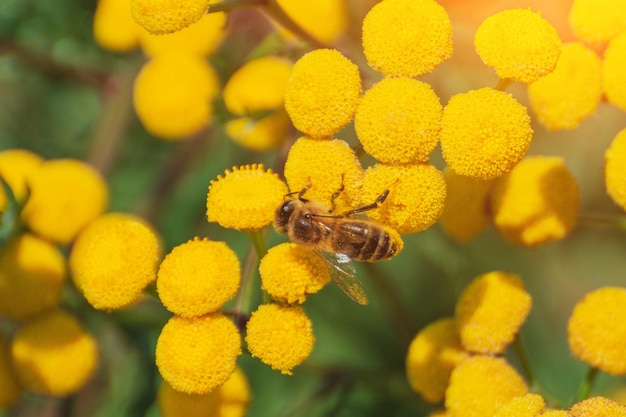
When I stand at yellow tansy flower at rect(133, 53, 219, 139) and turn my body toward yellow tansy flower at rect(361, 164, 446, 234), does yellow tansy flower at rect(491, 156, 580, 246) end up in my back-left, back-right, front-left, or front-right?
front-left

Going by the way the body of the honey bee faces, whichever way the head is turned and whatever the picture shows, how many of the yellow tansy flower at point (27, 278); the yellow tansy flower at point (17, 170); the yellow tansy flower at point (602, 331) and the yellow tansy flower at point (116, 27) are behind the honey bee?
1

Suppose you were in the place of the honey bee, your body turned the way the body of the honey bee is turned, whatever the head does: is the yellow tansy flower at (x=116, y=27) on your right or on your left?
on your right

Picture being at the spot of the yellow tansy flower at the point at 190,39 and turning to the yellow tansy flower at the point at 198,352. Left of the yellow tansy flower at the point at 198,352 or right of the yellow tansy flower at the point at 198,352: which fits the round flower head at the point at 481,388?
left

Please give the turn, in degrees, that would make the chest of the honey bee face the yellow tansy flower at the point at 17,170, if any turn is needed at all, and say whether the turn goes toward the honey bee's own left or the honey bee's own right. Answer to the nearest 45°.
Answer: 0° — it already faces it

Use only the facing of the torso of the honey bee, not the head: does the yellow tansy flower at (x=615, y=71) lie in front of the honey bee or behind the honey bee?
behind

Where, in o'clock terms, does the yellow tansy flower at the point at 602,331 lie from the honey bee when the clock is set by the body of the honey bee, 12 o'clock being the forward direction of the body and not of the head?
The yellow tansy flower is roughly at 6 o'clock from the honey bee.

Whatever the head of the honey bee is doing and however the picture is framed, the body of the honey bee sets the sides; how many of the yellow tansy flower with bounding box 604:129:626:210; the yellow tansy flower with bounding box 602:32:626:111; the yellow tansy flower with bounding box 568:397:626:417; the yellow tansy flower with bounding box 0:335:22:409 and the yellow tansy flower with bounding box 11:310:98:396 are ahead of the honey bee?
2

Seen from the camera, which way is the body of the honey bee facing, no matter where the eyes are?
to the viewer's left
